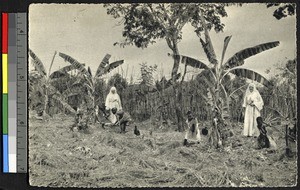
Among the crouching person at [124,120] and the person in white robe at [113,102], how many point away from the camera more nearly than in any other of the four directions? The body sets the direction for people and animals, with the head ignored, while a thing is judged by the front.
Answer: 0

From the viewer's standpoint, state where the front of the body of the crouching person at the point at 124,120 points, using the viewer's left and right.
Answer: facing the viewer and to the left of the viewer

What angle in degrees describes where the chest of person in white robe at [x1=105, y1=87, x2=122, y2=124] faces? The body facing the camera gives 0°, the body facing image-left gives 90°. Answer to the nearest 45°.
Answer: approximately 0°
